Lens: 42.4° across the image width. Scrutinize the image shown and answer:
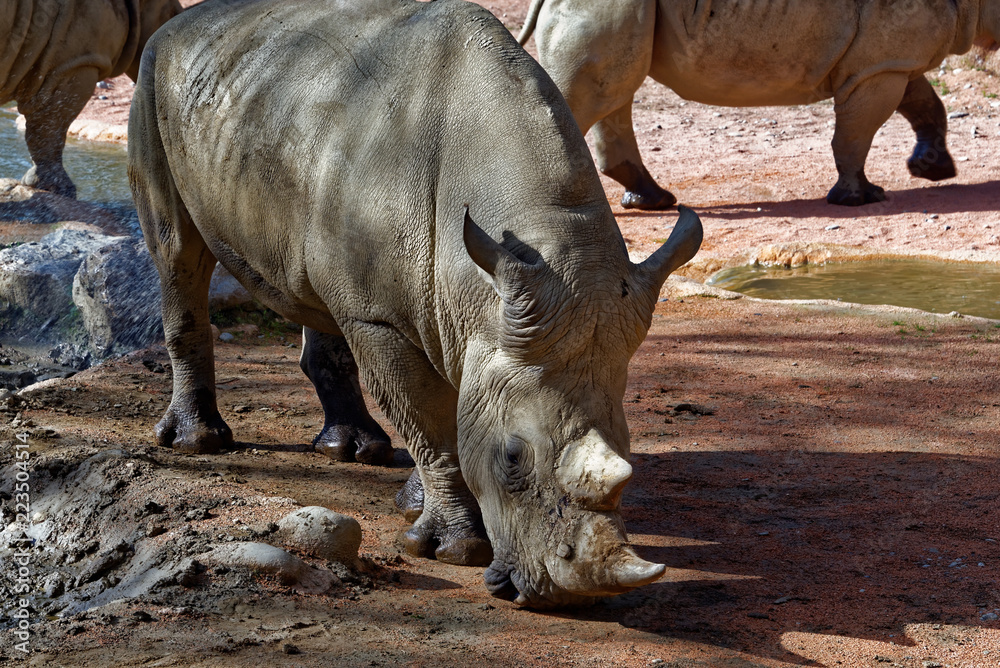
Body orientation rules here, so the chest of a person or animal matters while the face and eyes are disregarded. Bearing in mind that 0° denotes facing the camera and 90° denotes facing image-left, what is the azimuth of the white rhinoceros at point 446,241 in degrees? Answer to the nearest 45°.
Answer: approximately 315°

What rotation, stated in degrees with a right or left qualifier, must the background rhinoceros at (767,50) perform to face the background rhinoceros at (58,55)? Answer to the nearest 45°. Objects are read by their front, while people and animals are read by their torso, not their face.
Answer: approximately 180°

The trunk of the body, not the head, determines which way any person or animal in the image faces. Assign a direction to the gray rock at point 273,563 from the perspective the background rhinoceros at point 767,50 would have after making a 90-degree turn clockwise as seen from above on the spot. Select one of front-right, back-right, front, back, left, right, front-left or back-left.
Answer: front

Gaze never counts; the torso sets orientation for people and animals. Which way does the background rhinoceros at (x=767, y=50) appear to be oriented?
to the viewer's right

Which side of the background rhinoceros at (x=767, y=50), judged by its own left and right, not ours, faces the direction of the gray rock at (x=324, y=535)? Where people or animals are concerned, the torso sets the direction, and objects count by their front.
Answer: right
